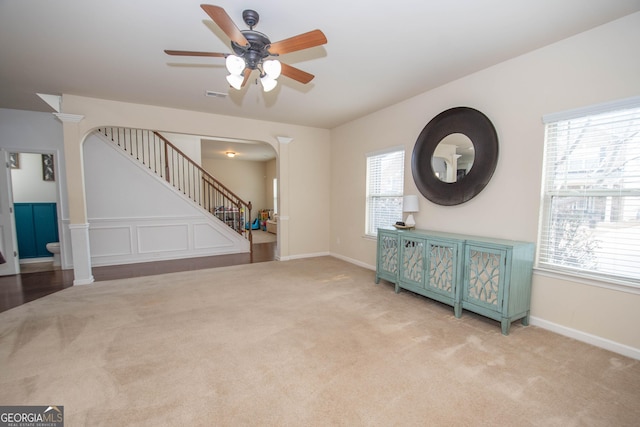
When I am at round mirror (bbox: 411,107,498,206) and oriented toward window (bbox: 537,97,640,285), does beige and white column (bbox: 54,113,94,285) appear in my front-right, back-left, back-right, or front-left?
back-right

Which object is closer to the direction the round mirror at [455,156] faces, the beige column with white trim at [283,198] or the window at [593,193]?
the beige column with white trim

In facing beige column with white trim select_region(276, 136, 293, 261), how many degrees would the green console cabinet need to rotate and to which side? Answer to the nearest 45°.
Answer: approximately 45° to its right

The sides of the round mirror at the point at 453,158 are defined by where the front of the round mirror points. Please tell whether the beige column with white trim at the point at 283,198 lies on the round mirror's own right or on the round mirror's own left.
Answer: on the round mirror's own right
